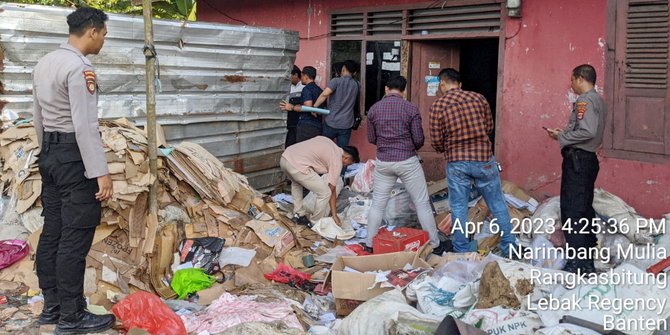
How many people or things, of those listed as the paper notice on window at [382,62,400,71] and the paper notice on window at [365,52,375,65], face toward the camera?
2

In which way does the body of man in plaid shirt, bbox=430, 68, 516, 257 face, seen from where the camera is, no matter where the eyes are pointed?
away from the camera

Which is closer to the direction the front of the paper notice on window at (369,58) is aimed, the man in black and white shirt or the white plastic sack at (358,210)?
the white plastic sack

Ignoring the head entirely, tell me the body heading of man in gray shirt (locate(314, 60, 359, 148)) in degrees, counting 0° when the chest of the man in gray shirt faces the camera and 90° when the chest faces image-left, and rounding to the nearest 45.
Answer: approximately 135°

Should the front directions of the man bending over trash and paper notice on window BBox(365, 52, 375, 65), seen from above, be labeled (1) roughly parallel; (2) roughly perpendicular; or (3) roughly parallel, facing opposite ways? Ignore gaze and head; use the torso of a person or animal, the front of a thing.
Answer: roughly perpendicular

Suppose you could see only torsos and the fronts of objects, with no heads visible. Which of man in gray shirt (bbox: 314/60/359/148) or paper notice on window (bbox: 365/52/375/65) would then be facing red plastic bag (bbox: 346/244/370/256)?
the paper notice on window

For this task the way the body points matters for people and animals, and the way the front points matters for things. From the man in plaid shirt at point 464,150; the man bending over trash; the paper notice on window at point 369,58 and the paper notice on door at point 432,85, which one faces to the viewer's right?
the man bending over trash

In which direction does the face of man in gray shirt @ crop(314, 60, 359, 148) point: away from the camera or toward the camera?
away from the camera

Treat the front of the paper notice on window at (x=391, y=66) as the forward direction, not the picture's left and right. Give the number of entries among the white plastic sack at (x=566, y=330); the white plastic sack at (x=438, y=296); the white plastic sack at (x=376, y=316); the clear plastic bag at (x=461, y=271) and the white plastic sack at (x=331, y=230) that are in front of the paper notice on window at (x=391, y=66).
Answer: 5

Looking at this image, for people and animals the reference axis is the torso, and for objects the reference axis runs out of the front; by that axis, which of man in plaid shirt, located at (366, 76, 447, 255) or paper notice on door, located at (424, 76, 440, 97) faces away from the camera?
the man in plaid shirt

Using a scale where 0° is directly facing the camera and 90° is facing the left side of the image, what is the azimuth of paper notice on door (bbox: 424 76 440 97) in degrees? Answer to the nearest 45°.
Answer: approximately 0°

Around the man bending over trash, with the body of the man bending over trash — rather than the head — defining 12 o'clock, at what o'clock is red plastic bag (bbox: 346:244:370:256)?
The red plastic bag is roughly at 2 o'clock from the man bending over trash.

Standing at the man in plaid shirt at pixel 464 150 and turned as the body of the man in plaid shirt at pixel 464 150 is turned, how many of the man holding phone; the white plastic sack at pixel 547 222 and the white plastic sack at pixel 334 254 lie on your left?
1

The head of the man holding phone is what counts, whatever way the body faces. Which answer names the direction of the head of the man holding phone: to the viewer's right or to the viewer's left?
to the viewer's left

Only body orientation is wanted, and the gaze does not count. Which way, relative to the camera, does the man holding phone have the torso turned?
to the viewer's left

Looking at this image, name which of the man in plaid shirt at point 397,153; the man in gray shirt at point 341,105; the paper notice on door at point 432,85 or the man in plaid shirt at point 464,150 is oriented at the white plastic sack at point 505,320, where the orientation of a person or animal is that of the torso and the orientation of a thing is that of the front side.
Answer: the paper notice on door

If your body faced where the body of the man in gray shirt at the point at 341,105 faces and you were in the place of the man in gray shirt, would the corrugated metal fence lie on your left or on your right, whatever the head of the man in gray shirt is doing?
on your left
